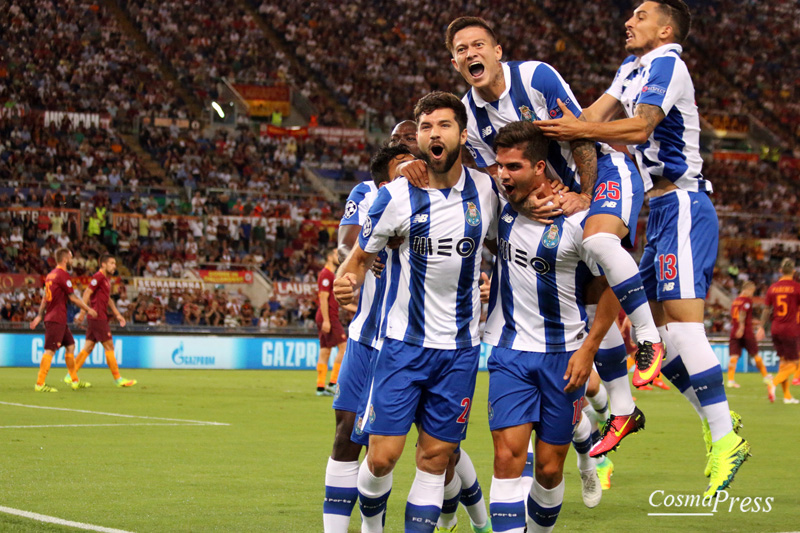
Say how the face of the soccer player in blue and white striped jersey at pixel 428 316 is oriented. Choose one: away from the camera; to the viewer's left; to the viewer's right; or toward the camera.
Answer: toward the camera

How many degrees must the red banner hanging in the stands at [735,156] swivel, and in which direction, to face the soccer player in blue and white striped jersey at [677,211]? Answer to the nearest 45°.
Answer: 0° — it already faces them

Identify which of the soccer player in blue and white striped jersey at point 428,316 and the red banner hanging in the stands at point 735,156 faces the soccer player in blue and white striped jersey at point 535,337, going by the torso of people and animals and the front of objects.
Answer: the red banner hanging in the stands

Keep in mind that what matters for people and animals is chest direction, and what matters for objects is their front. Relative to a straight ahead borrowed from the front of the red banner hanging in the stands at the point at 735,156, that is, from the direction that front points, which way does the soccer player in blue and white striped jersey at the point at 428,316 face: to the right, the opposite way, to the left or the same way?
the same way

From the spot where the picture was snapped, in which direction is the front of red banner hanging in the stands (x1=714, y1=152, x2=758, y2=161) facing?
facing the viewer

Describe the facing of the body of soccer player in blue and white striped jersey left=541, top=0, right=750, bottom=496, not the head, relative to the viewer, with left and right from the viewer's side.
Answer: facing to the left of the viewer

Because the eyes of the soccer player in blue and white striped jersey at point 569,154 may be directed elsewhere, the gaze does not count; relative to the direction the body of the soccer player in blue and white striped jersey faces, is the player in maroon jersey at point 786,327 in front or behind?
behind

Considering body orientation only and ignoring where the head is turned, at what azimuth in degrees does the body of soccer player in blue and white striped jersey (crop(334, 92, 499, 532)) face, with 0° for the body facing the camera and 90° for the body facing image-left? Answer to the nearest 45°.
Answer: approximately 0°

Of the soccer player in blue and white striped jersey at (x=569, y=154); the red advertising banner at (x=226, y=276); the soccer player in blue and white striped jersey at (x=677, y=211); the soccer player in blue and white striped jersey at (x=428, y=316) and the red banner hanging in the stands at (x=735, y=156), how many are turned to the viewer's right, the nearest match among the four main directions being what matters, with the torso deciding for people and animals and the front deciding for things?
0

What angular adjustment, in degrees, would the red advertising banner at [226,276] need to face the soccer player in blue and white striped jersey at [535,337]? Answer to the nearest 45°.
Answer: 0° — it already faces them

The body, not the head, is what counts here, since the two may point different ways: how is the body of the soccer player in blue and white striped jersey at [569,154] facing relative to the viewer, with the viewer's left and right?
facing the viewer and to the left of the viewer

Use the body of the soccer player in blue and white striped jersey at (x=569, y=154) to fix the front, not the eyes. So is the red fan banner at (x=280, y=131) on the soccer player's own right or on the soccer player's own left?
on the soccer player's own right

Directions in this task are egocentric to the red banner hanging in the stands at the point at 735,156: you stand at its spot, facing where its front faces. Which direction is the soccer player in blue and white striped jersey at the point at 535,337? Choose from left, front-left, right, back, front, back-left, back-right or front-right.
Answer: front

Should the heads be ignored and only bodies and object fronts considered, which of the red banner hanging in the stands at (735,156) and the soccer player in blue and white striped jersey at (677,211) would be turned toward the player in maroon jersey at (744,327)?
the red banner hanging in the stands

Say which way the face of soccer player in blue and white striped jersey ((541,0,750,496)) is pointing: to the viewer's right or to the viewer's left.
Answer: to the viewer's left
